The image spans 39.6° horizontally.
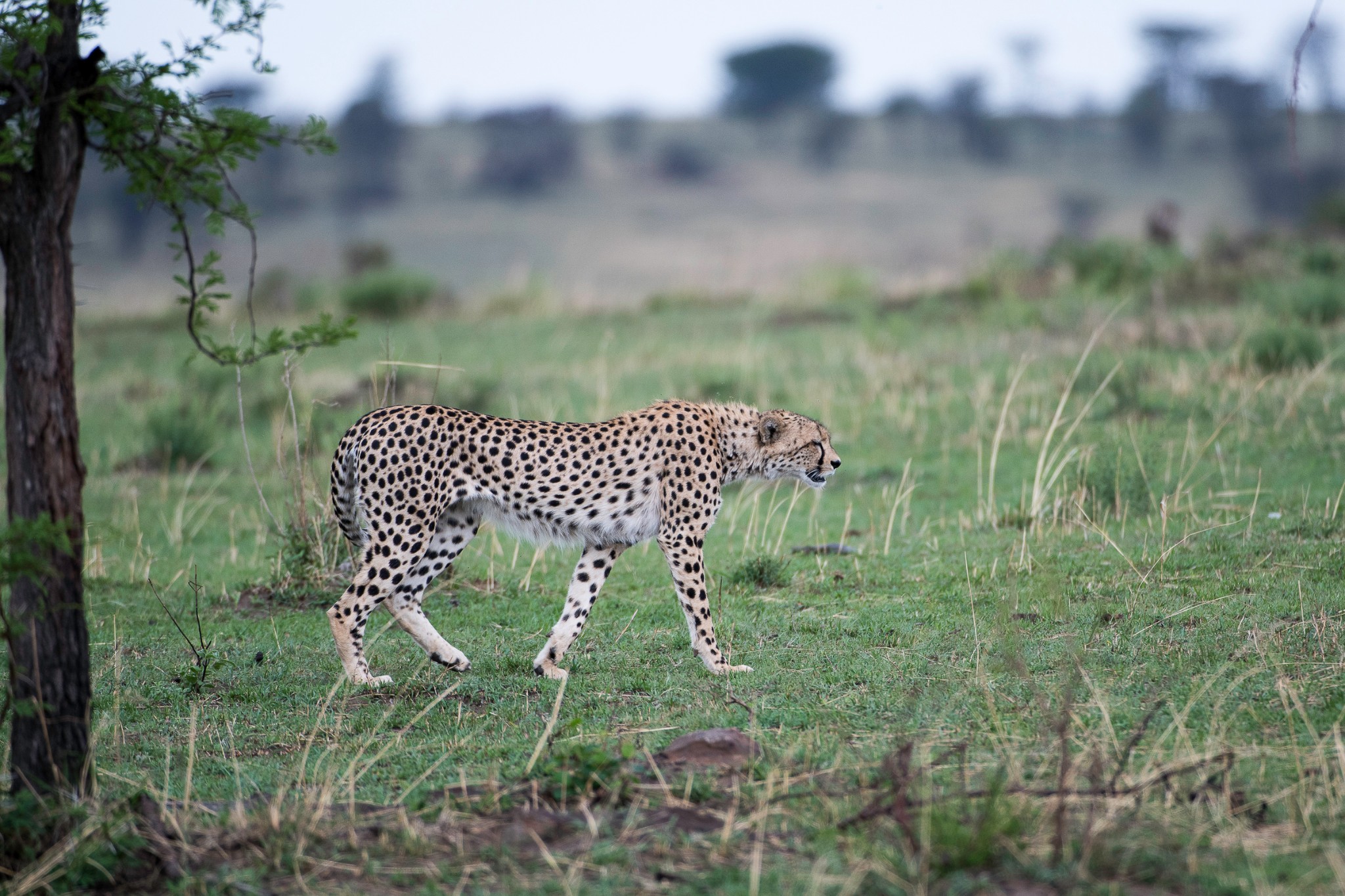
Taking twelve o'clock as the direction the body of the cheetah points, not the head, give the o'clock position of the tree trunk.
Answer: The tree trunk is roughly at 4 o'clock from the cheetah.

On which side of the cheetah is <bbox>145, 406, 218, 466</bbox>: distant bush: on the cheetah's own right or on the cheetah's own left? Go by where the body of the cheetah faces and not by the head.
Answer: on the cheetah's own left

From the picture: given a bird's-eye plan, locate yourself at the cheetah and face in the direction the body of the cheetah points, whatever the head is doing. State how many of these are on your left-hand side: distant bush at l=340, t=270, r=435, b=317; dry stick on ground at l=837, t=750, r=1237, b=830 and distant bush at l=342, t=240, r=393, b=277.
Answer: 2

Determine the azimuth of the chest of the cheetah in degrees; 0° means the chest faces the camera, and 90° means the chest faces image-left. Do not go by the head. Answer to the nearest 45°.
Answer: approximately 270°

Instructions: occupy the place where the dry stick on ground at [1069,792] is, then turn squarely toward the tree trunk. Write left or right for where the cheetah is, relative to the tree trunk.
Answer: right

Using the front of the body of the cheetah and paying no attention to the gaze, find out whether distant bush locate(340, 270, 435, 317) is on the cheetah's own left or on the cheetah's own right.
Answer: on the cheetah's own left

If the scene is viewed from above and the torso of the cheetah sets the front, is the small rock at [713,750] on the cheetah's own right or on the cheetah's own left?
on the cheetah's own right

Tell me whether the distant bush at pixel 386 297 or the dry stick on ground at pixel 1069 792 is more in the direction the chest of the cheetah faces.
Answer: the dry stick on ground

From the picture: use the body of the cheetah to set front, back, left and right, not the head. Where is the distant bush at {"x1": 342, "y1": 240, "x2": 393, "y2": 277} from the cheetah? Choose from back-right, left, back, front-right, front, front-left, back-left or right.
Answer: left
